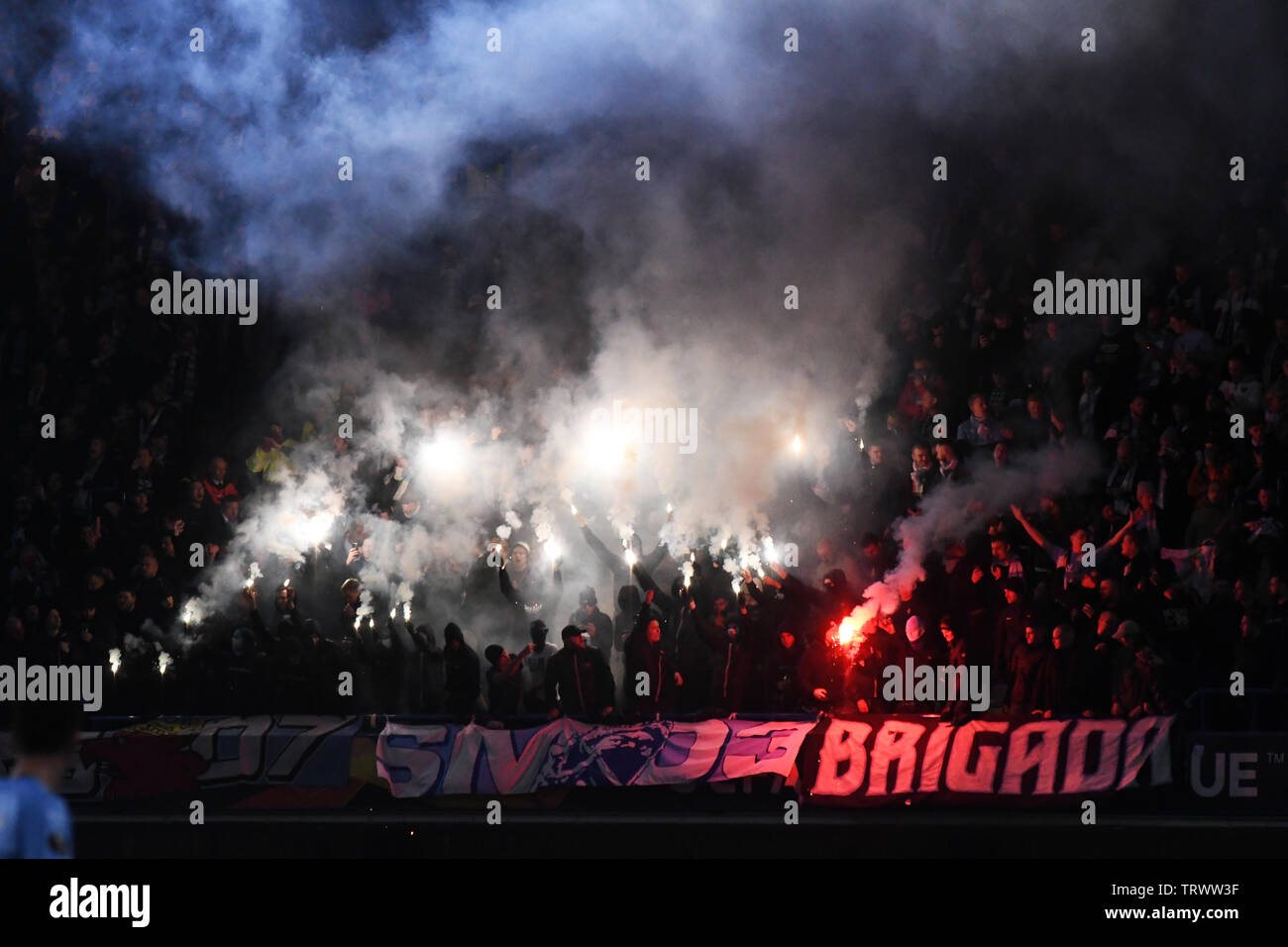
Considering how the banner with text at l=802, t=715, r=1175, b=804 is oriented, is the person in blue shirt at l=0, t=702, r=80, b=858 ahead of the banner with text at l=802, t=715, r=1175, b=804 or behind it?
ahead

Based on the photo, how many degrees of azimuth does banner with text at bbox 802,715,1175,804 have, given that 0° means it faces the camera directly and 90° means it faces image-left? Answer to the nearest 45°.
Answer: approximately 0°

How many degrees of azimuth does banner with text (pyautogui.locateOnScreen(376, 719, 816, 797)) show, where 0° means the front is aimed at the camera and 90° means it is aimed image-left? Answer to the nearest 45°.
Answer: approximately 0°

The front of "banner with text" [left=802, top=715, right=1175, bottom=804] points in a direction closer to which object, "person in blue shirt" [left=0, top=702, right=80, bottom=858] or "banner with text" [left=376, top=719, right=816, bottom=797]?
the person in blue shirt

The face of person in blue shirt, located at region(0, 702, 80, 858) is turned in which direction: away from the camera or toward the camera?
away from the camera

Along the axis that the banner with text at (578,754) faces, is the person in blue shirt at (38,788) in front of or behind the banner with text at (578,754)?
in front

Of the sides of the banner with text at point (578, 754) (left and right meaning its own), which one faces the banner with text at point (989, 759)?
left

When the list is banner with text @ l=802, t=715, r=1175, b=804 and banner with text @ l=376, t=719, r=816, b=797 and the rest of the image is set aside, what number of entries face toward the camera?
2

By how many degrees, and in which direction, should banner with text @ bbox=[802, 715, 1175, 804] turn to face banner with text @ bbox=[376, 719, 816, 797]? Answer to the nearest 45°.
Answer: approximately 90° to its right
